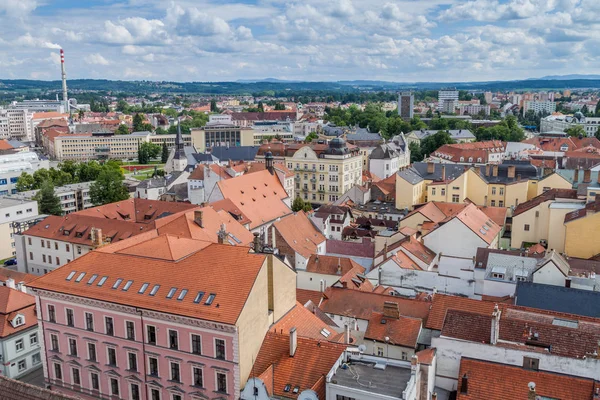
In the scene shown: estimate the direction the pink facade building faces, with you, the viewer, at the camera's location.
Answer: facing the viewer and to the left of the viewer

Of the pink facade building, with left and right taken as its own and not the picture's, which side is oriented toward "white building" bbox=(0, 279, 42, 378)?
right

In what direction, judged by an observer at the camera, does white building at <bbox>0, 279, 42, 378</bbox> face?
facing the viewer and to the right of the viewer

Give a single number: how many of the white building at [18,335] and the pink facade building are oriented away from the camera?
0
